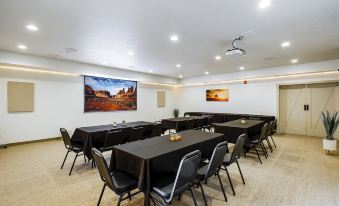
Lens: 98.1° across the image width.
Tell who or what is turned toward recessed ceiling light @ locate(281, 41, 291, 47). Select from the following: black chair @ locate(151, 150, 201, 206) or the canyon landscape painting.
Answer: the canyon landscape painting

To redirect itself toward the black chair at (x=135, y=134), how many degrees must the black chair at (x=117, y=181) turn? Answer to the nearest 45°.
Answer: approximately 45° to its left

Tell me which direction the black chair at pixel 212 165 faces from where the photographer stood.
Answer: facing away from the viewer and to the left of the viewer

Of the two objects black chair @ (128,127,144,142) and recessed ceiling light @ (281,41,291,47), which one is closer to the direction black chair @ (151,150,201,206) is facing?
the black chair

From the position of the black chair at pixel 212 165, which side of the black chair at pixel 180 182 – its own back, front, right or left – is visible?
right
